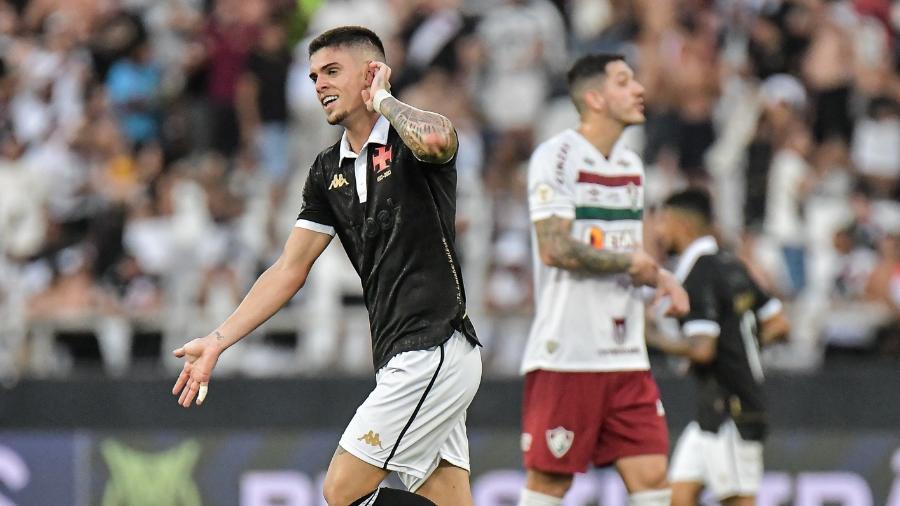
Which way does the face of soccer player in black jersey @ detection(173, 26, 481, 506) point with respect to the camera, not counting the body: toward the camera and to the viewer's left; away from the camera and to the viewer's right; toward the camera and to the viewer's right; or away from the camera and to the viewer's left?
toward the camera and to the viewer's left

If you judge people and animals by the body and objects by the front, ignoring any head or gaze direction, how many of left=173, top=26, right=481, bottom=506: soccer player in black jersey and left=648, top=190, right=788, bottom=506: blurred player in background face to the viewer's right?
0

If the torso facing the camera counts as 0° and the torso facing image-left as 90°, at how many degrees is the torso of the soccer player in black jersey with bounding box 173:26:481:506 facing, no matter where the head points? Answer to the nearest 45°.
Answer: approximately 45°

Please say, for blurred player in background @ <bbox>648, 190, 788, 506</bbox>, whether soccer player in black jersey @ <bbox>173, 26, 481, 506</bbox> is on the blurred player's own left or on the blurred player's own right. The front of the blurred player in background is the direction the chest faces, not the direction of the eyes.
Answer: on the blurred player's own left

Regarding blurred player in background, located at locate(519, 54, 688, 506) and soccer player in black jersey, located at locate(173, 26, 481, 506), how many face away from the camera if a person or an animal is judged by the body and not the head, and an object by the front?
0

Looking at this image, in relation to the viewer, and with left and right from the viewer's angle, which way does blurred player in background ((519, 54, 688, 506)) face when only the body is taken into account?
facing the viewer and to the right of the viewer

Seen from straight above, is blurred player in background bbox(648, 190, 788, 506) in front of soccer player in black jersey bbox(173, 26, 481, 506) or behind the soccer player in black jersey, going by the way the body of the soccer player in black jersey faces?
behind

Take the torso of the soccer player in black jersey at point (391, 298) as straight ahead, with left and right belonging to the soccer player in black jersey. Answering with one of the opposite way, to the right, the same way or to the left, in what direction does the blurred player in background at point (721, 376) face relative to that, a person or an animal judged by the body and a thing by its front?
to the right

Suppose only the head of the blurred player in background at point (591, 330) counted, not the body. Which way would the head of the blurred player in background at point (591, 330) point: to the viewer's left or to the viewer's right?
to the viewer's right

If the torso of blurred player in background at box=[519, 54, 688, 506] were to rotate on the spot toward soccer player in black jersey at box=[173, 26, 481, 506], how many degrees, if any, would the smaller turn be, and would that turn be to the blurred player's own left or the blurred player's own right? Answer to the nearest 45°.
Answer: approximately 90° to the blurred player's own right
